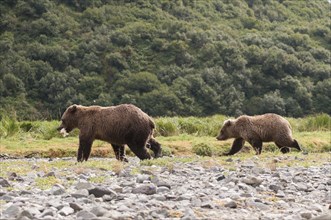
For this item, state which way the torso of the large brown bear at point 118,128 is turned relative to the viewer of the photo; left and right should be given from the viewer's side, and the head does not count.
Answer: facing to the left of the viewer

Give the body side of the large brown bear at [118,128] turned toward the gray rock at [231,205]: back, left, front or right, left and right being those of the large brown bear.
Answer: left

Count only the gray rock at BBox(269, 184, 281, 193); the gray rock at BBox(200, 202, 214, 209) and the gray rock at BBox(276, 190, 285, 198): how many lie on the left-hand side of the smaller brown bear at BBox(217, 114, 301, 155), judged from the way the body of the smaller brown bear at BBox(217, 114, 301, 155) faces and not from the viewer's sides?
3

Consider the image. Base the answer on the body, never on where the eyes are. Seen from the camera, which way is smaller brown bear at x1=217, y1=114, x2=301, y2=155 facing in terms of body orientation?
to the viewer's left

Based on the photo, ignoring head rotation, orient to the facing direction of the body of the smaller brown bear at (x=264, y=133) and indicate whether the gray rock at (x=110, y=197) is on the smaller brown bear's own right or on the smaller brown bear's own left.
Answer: on the smaller brown bear's own left

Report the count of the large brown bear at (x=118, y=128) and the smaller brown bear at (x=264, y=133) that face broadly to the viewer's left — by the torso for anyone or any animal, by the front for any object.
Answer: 2
